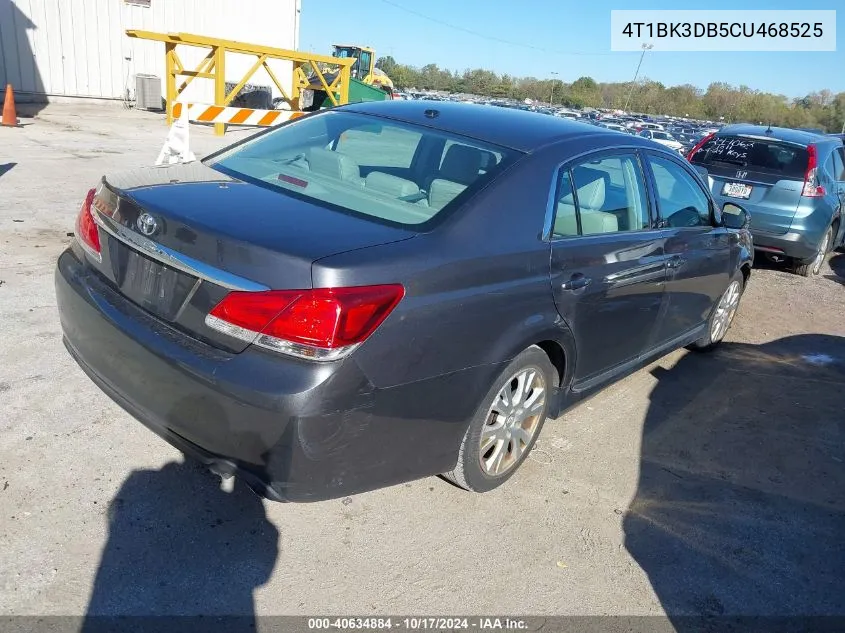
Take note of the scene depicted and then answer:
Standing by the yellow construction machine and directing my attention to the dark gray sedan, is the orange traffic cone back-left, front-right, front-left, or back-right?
front-right

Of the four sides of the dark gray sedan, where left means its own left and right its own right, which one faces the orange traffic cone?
left

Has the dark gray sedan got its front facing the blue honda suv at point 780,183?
yes

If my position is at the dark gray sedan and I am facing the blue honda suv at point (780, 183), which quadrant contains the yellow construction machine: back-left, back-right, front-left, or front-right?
front-left

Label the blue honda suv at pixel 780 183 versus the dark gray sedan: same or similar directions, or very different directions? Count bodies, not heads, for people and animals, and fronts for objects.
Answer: same or similar directions

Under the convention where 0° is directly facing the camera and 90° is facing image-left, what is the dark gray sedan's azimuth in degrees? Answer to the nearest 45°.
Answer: approximately 225°

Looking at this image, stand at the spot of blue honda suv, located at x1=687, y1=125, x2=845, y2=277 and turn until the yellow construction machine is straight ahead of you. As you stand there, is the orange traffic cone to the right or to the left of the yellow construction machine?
left

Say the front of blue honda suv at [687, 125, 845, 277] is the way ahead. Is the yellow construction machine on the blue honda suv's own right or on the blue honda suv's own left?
on the blue honda suv's own left

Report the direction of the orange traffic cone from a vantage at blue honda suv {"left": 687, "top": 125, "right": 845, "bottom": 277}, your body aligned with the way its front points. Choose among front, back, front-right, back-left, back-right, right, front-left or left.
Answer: front-left

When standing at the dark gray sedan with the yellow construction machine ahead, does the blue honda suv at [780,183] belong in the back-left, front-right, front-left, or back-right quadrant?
front-right

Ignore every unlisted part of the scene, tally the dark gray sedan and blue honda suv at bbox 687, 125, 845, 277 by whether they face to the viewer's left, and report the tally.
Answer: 0

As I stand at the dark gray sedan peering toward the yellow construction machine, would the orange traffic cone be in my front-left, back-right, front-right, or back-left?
front-left

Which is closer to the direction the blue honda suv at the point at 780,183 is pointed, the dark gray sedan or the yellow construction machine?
the yellow construction machine

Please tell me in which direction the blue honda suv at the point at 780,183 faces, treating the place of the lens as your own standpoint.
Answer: facing away from the viewer and to the right of the viewer
